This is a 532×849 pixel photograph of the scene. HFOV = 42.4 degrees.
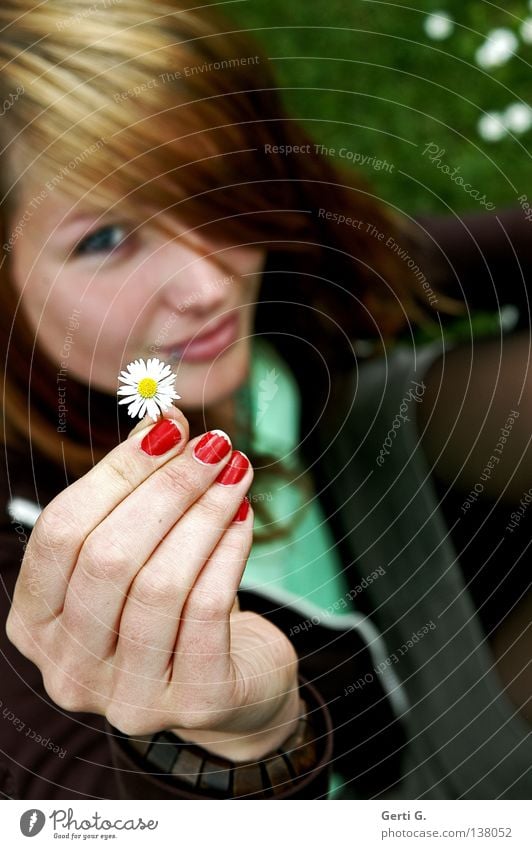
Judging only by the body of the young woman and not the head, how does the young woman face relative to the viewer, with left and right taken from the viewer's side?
facing the viewer

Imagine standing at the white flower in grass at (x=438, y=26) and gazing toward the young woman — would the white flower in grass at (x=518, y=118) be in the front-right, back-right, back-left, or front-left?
front-left
